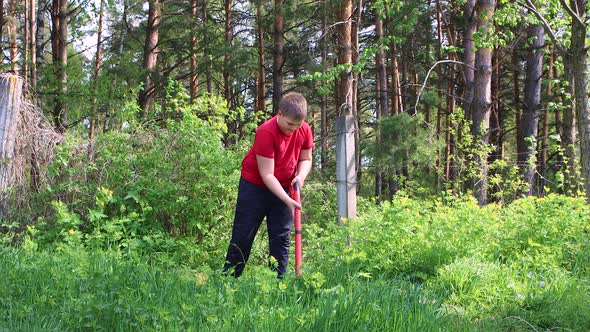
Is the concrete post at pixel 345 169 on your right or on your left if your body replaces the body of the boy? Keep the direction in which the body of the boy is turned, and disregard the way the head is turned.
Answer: on your left

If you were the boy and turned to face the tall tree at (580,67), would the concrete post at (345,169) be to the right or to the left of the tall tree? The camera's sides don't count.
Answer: left

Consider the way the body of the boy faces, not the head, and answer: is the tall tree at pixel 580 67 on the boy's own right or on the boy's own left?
on the boy's own left

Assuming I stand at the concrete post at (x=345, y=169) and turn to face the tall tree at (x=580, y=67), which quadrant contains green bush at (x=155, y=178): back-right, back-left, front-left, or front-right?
back-left

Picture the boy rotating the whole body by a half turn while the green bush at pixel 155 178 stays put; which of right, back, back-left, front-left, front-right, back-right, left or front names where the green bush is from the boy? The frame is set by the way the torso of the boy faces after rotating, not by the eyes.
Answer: front

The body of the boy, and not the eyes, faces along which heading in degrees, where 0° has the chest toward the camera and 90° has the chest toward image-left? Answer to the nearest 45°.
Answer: approximately 315°

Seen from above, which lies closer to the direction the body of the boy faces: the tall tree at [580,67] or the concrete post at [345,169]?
the tall tree
